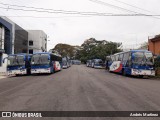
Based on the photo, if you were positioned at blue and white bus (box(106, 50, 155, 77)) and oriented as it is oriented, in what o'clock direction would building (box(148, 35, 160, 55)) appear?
The building is roughly at 8 o'clock from the blue and white bus.

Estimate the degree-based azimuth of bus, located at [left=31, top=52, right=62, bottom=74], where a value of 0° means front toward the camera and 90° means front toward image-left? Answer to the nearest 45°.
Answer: approximately 45°

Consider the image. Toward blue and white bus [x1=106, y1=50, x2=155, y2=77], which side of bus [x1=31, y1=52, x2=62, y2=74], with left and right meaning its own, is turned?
left

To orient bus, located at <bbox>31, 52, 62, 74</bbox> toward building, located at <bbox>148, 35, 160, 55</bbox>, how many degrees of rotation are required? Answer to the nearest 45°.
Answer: approximately 135° to its left

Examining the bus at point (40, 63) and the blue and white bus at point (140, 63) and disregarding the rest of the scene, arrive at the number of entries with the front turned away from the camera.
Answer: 0

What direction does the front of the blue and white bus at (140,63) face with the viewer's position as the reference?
facing the viewer and to the right of the viewer

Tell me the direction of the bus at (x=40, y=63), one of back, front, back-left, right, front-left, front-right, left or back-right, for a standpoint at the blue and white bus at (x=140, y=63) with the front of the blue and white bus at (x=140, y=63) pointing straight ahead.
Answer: back-right
